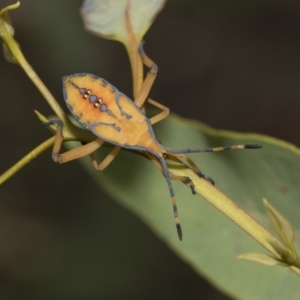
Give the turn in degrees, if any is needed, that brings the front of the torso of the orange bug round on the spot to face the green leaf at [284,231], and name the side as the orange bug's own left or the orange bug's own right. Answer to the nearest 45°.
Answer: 0° — it already faces it

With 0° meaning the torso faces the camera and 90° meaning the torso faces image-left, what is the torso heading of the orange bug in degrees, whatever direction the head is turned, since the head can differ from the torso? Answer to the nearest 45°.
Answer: approximately 315°
